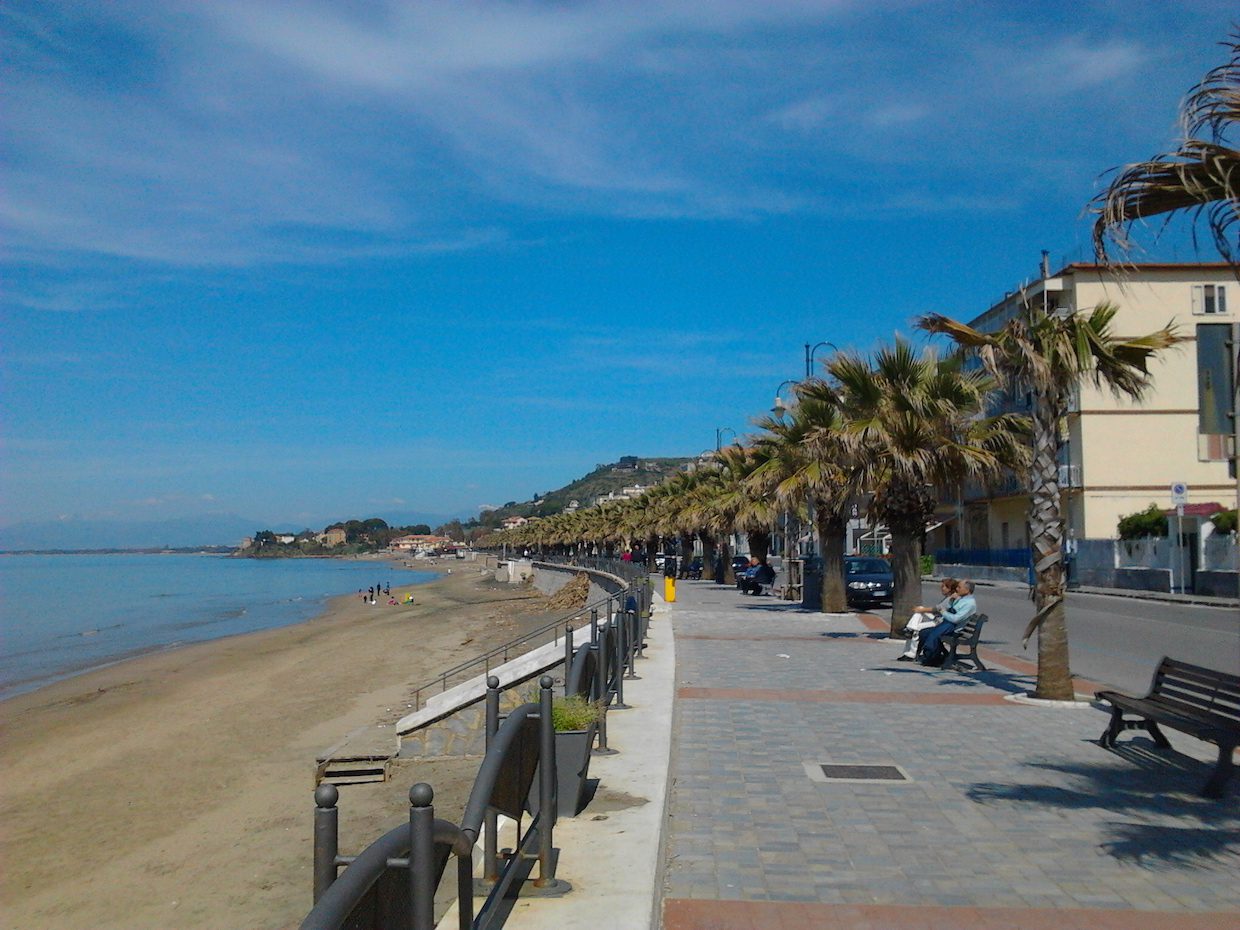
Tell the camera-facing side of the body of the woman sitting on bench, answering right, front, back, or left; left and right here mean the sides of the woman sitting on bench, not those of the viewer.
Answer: left

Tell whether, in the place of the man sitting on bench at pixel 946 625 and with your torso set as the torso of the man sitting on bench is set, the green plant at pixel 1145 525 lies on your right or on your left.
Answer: on your right

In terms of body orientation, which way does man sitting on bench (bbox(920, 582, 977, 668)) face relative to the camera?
to the viewer's left

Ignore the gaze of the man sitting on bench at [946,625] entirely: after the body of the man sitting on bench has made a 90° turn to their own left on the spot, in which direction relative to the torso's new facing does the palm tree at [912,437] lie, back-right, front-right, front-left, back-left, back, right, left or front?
back

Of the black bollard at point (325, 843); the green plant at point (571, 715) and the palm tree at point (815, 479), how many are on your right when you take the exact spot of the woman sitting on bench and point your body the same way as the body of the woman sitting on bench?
1

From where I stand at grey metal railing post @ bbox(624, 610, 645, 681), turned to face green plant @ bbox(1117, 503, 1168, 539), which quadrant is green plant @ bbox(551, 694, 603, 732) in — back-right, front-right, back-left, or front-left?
back-right

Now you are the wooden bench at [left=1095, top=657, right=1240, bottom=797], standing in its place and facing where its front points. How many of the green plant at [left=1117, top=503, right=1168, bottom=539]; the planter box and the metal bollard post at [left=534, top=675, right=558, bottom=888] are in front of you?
2

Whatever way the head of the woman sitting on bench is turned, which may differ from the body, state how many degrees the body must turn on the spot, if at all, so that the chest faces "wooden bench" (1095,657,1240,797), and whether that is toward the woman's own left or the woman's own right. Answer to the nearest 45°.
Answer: approximately 90° to the woman's own left

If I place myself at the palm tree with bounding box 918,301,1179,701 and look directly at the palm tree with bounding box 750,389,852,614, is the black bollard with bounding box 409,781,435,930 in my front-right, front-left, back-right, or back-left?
back-left

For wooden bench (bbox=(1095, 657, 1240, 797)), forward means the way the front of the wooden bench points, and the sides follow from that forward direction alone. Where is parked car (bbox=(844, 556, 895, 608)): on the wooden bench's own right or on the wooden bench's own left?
on the wooden bench's own right
